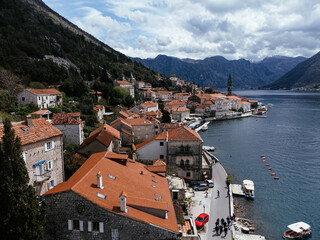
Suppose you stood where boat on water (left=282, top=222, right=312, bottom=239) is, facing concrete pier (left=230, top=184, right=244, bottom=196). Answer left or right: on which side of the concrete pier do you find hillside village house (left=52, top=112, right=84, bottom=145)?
left

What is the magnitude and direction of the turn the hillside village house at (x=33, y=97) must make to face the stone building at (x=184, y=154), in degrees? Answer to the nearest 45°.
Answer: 0° — it already faces it

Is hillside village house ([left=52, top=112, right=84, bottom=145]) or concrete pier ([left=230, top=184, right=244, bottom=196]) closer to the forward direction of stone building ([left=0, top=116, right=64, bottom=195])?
the concrete pier

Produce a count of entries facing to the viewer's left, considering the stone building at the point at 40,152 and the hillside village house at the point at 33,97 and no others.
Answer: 0

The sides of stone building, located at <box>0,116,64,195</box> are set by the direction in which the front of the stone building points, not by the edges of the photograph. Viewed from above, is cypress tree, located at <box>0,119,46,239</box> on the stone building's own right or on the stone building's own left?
on the stone building's own right

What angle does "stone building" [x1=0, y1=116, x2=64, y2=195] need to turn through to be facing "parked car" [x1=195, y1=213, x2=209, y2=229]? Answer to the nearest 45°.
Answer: approximately 45° to its left

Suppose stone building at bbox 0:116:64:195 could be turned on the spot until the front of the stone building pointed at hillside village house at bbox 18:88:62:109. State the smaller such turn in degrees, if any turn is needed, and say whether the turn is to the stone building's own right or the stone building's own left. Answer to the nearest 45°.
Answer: approximately 135° to the stone building's own left

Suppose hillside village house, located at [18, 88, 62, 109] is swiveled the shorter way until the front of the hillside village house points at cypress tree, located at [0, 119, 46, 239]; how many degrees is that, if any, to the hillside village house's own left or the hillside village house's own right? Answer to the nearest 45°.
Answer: approximately 45° to the hillside village house's own right

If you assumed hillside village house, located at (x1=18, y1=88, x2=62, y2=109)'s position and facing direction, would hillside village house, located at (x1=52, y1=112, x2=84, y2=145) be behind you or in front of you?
in front

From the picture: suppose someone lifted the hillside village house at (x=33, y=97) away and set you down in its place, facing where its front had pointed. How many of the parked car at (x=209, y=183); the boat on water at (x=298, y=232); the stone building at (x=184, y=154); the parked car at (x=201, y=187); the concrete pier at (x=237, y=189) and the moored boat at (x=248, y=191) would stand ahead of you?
6
